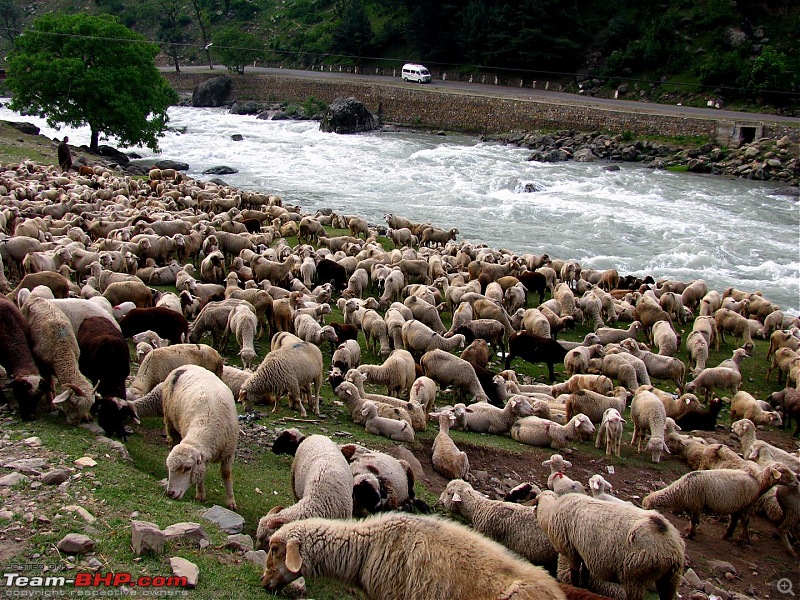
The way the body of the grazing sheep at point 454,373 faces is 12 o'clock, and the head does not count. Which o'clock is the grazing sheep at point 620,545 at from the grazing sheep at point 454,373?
the grazing sheep at point 620,545 is roughly at 1 o'clock from the grazing sheep at point 454,373.

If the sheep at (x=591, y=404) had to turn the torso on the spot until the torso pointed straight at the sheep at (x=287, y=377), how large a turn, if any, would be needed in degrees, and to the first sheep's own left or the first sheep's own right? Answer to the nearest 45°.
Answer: approximately 135° to the first sheep's own right

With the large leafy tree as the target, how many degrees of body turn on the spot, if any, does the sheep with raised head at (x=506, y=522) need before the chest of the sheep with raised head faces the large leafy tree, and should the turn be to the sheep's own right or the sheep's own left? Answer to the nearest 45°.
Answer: approximately 45° to the sheep's own right

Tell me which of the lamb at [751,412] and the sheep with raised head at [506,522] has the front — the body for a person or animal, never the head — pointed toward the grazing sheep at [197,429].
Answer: the sheep with raised head at [506,522]

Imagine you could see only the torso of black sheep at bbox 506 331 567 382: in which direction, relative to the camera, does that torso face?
to the viewer's right

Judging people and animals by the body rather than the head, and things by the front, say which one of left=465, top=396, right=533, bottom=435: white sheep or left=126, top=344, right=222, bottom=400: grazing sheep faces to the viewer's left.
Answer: the grazing sheep

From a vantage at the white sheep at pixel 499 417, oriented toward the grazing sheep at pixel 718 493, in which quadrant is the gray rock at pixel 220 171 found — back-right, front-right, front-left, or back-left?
back-left

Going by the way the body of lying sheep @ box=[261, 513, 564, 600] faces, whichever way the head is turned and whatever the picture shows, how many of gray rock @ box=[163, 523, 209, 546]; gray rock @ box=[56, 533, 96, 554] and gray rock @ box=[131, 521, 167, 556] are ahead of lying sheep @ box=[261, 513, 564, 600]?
3

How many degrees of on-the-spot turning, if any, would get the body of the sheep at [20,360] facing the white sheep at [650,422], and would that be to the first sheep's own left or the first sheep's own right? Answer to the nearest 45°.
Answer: approximately 45° to the first sheep's own left

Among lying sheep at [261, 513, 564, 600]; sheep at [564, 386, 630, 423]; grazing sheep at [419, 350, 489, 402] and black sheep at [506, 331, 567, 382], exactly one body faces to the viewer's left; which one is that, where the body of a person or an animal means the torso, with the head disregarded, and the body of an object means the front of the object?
the lying sheep

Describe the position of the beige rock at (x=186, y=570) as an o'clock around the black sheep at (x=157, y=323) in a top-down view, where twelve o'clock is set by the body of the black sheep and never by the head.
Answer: The beige rock is roughly at 9 o'clock from the black sheep.
